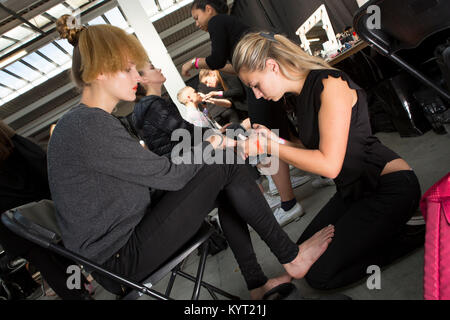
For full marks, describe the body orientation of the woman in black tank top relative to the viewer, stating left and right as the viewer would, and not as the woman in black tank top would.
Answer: facing to the left of the viewer

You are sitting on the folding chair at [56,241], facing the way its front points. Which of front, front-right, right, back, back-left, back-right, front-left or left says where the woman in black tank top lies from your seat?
front

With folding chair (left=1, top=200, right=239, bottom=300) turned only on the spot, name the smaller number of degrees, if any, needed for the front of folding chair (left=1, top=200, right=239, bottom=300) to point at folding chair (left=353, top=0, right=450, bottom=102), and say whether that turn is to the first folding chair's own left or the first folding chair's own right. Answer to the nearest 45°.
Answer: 0° — it already faces it

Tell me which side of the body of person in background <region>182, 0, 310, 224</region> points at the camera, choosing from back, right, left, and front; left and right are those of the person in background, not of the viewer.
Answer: left

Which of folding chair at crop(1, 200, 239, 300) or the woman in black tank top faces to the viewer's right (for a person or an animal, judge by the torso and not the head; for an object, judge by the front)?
the folding chair

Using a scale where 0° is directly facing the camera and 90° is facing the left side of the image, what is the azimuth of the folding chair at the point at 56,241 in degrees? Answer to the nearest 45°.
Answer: approximately 270°

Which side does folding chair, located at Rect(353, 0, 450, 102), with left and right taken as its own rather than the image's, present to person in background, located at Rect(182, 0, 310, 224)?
left

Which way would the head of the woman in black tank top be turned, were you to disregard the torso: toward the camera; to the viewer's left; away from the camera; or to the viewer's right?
to the viewer's left

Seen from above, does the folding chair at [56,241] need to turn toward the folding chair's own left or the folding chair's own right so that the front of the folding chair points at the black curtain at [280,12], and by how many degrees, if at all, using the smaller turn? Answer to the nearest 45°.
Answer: approximately 45° to the folding chair's own left

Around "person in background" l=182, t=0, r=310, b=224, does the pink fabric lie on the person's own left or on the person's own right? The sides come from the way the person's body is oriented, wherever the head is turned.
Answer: on the person's own left

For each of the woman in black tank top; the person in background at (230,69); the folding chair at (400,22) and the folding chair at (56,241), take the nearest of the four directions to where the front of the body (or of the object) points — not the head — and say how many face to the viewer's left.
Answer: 2
